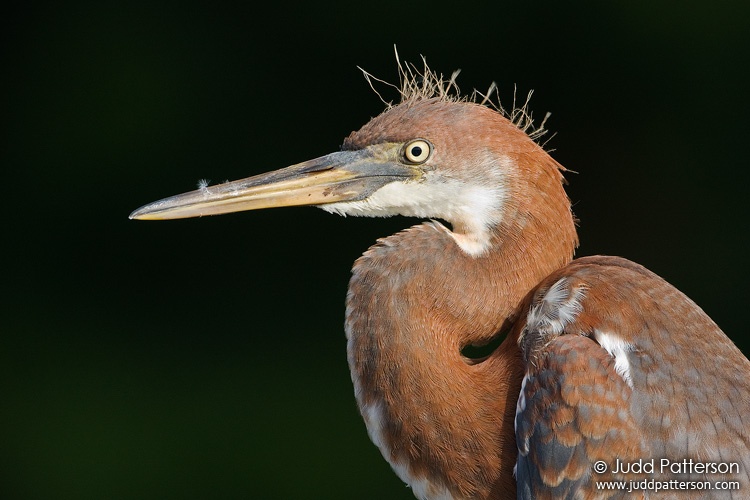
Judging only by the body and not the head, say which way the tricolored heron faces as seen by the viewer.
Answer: to the viewer's left
